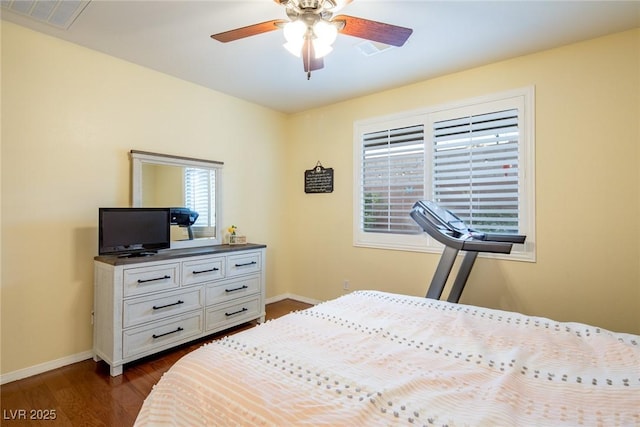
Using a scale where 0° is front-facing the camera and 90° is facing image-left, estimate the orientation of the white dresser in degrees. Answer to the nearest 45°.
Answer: approximately 315°

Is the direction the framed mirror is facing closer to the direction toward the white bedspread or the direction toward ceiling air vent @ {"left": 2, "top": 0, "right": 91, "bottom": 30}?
the white bedspread

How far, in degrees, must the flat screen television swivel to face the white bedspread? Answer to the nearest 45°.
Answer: approximately 45° to its right

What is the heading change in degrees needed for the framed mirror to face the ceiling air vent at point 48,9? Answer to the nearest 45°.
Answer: approximately 90° to its right

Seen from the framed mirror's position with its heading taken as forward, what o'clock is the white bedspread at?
The white bedspread is roughly at 1 o'clock from the framed mirror.

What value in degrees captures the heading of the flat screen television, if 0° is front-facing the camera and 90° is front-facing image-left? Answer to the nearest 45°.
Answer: approximately 315°

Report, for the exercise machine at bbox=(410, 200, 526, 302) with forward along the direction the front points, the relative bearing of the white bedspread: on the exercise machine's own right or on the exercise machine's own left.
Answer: on the exercise machine's own left

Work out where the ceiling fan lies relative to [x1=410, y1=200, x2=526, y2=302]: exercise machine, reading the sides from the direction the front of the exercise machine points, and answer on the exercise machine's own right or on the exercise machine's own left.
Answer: on the exercise machine's own left

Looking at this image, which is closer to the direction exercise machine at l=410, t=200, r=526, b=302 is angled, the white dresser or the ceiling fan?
the white dresser
